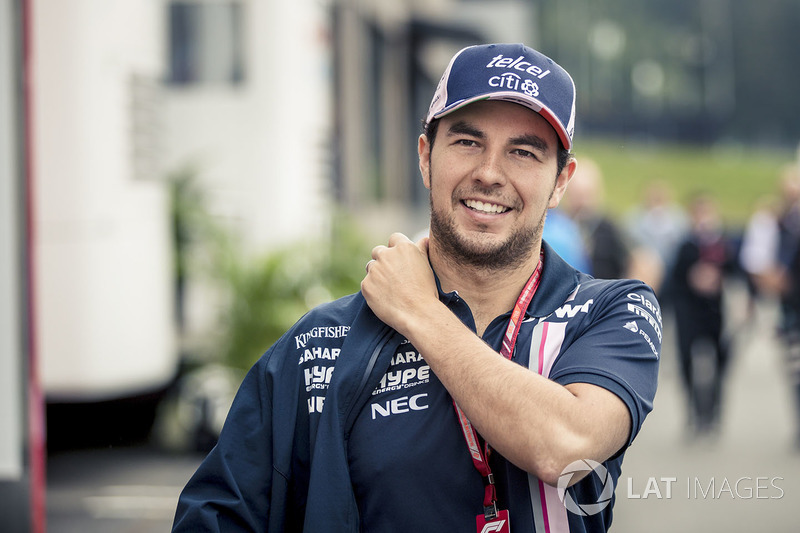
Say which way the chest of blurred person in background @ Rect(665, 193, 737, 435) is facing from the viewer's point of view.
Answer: toward the camera

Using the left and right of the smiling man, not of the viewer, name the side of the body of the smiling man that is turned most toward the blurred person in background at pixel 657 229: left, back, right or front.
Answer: back

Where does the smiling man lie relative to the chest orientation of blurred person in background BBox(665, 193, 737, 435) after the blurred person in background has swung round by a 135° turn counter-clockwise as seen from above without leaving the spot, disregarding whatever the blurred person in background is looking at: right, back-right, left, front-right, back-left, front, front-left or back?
back-right

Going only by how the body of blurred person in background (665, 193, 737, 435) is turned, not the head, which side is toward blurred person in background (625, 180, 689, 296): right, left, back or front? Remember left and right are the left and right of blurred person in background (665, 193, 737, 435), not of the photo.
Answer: back

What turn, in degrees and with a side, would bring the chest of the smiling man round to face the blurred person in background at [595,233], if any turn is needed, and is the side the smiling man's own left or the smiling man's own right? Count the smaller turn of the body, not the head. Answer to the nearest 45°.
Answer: approximately 180°

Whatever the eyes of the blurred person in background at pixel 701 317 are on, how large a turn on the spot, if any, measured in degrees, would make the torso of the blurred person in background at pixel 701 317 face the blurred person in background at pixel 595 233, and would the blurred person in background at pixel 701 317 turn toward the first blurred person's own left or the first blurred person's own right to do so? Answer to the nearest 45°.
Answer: approximately 45° to the first blurred person's own right
